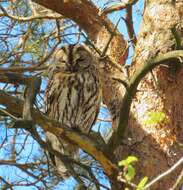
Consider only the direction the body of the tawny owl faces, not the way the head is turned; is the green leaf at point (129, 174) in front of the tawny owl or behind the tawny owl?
in front

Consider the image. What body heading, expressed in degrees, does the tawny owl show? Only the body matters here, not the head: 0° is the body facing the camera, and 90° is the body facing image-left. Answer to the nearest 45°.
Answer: approximately 0°

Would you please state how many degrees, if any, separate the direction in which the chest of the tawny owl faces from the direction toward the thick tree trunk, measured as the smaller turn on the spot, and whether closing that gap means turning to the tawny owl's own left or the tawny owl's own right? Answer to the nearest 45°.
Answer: approximately 45° to the tawny owl's own left
